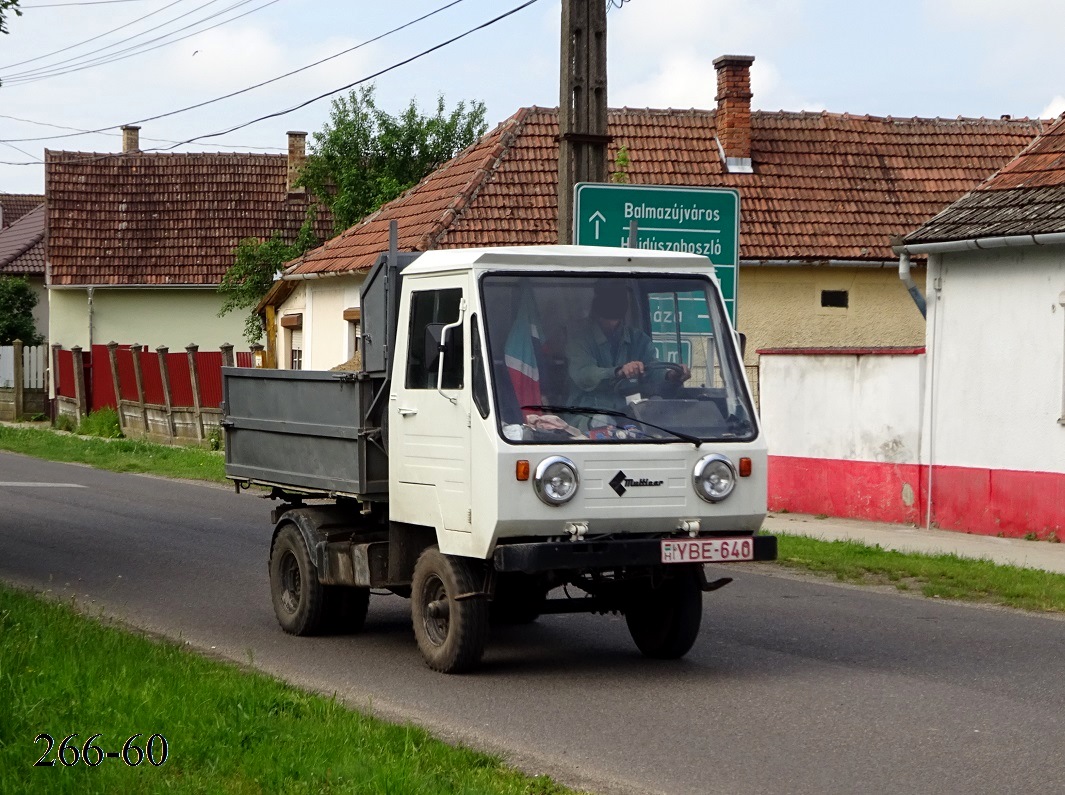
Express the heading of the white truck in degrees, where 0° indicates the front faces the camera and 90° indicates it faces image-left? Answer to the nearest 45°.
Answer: approximately 315°

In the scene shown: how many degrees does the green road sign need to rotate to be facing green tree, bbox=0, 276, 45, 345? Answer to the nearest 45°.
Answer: approximately 135° to its right

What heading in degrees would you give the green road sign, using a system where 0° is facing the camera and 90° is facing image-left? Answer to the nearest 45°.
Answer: approximately 0°

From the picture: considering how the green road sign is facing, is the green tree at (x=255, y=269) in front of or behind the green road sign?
behind

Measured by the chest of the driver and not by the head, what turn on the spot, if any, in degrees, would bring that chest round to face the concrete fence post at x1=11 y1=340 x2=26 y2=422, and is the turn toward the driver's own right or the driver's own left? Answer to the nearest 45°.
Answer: approximately 180°

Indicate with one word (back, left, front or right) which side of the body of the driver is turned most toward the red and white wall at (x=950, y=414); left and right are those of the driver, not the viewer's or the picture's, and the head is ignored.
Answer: left

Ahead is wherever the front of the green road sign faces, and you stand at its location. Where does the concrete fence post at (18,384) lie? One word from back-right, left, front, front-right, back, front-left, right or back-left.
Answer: back-right

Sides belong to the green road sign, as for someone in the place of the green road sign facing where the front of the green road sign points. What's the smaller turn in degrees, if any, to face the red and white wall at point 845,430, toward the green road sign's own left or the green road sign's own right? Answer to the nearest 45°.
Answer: approximately 135° to the green road sign's own left

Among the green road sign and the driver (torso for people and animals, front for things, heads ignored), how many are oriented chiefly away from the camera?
0

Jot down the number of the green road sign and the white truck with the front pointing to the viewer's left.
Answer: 0

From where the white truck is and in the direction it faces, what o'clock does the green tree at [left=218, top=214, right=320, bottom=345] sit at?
The green tree is roughly at 7 o'clock from the white truck.

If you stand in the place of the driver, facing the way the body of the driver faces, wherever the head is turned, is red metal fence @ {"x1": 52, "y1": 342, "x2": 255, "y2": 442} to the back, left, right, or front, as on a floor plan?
back

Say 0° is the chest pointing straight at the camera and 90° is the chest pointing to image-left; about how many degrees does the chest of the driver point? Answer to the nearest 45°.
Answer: approximately 315°

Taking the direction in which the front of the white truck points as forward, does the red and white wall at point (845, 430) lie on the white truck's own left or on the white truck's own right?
on the white truck's own left
